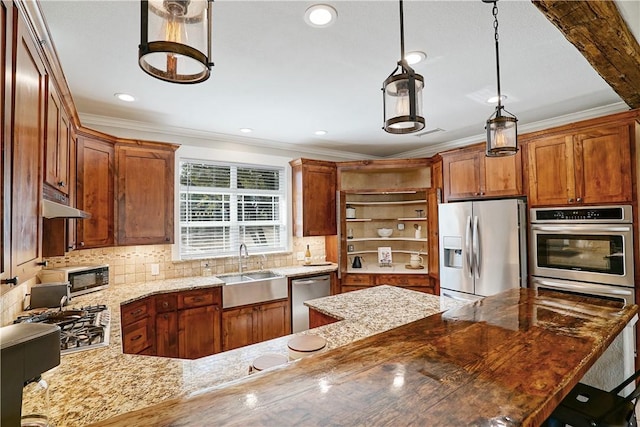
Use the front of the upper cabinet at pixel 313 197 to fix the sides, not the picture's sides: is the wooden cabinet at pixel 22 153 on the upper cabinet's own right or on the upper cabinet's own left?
on the upper cabinet's own right

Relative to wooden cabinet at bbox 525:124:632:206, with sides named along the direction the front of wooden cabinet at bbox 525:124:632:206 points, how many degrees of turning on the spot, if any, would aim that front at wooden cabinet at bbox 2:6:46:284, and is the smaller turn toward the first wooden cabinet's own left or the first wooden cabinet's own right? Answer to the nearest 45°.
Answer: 0° — it already faces it

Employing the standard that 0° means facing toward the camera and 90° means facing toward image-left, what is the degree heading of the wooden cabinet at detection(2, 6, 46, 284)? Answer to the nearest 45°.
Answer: approximately 270°

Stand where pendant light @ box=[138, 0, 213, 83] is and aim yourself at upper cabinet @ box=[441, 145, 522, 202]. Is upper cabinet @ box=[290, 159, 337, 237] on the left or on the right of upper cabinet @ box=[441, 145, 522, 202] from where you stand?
left

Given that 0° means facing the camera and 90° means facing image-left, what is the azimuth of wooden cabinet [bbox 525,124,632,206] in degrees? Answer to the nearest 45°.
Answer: approximately 45°

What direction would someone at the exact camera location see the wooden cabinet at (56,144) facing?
facing to the right of the viewer

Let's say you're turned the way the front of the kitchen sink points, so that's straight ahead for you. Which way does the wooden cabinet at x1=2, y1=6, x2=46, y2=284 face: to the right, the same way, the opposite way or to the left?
to the left

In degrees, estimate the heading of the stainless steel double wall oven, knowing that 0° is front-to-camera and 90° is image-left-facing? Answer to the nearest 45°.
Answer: approximately 45°
